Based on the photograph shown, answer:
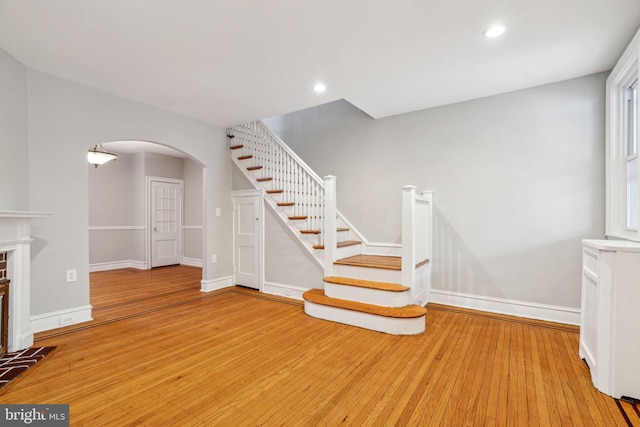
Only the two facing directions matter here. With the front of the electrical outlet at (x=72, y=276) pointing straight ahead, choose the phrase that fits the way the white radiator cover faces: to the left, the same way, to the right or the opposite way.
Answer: the opposite way

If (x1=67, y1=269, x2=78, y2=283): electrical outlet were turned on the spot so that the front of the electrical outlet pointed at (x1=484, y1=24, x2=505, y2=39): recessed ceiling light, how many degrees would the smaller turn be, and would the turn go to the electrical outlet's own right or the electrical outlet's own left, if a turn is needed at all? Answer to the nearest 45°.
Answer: approximately 45° to the electrical outlet's own left

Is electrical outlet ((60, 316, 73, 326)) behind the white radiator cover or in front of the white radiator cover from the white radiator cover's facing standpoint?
in front

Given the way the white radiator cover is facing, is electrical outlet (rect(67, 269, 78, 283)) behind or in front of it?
in front

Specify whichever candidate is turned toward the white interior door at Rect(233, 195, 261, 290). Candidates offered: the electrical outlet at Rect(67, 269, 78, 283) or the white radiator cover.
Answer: the white radiator cover

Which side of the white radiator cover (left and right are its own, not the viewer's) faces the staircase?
front

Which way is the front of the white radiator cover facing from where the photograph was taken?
facing to the left of the viewer

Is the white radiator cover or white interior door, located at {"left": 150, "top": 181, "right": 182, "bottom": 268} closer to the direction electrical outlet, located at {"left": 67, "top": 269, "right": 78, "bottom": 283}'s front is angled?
the white radiator cover

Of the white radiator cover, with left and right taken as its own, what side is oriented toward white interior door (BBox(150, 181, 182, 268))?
front
